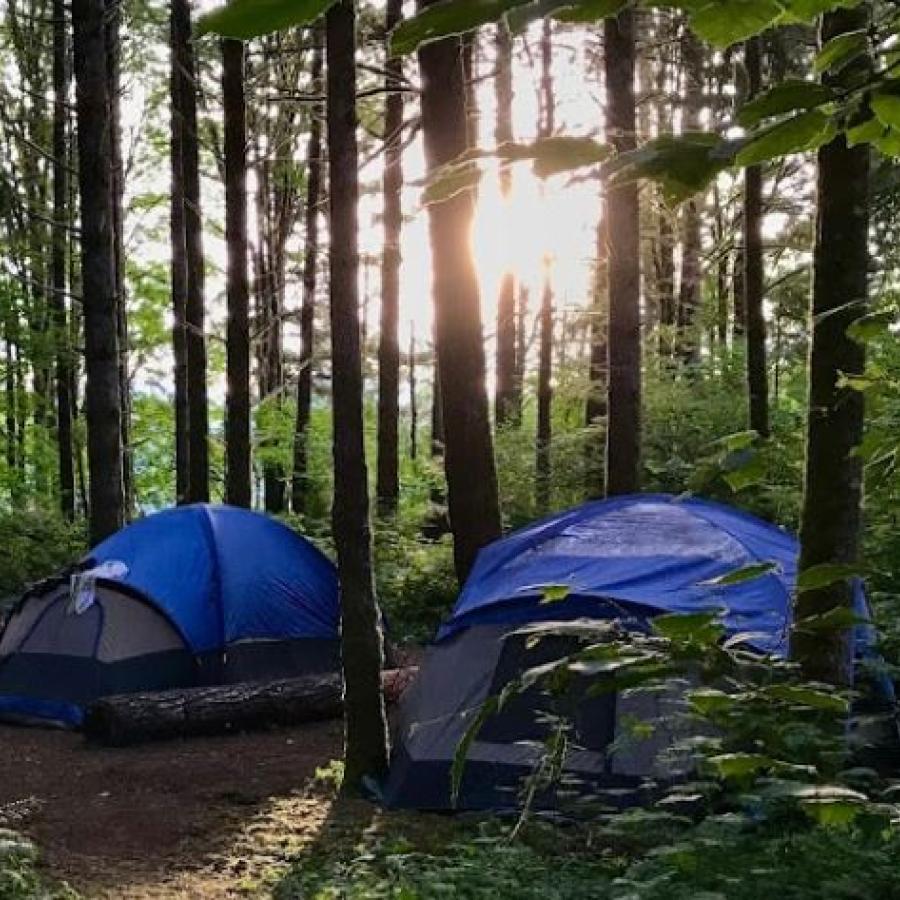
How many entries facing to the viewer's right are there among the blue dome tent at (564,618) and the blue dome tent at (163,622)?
0

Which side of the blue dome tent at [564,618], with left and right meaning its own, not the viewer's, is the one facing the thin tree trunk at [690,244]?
back

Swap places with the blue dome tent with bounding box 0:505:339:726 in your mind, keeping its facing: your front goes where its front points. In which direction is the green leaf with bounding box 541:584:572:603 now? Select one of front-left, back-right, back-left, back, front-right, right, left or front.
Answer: front-left

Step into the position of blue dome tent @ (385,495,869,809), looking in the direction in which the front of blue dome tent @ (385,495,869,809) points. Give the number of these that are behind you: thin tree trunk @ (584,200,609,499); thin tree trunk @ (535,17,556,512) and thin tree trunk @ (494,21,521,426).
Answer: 3

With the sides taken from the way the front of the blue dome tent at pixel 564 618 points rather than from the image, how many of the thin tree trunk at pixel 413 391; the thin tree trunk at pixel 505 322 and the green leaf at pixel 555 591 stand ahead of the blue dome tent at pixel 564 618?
1

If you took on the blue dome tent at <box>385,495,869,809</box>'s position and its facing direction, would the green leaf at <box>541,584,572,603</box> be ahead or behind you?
ahead

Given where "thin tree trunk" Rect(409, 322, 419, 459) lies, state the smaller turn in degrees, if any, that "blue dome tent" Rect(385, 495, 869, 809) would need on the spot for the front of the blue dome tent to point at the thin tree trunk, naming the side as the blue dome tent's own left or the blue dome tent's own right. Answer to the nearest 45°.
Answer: approximately 180°

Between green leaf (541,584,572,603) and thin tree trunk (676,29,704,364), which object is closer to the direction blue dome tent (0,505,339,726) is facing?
the green leaf

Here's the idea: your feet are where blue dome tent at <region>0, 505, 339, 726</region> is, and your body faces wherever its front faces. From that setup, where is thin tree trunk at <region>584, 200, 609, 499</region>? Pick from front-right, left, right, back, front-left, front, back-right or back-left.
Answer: back

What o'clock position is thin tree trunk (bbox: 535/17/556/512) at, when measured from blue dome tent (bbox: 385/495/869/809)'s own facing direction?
The thin tree trunk is roughly at 6 o'clock from the blue dome tent.

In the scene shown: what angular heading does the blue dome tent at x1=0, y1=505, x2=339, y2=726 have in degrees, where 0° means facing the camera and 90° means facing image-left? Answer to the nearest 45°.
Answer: approximately 45°

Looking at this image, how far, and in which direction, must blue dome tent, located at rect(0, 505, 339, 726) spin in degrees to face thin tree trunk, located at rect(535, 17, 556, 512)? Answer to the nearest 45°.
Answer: approximately 180°
